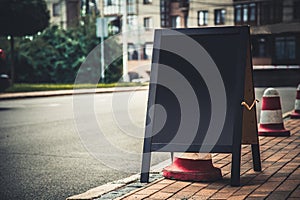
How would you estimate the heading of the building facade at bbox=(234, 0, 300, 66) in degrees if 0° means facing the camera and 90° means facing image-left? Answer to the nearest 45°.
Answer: approximately 0°

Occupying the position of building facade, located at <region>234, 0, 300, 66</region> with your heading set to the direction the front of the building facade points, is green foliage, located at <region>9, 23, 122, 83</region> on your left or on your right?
on your right

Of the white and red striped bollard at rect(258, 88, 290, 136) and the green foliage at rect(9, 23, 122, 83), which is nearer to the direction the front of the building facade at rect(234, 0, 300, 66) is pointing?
the white and red striped bollard

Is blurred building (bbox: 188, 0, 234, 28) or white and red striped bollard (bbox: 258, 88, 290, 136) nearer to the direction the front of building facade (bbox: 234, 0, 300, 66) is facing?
the white and red striped bollard

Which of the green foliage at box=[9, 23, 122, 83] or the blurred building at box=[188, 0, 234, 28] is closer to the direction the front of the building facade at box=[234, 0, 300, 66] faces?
the green foliage

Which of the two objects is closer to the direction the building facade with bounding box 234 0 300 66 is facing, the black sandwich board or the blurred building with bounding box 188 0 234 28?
the black sandwich board

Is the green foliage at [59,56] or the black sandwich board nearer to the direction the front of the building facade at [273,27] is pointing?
the black sandwich board

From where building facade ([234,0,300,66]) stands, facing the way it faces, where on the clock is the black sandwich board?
The black sandwich board is roughly at 12 o'clock from the building facade.

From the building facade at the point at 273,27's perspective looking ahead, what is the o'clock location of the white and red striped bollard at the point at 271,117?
The white and red striped bollard is roughly at 12 o'clock from the building facade.
